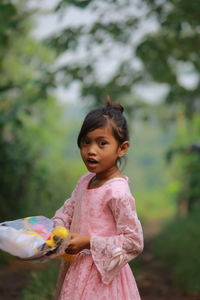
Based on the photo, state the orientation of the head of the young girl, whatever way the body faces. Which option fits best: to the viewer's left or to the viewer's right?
to the viewer's left

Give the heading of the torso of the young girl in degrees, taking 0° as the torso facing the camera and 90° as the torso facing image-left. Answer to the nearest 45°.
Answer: approximately 45°
